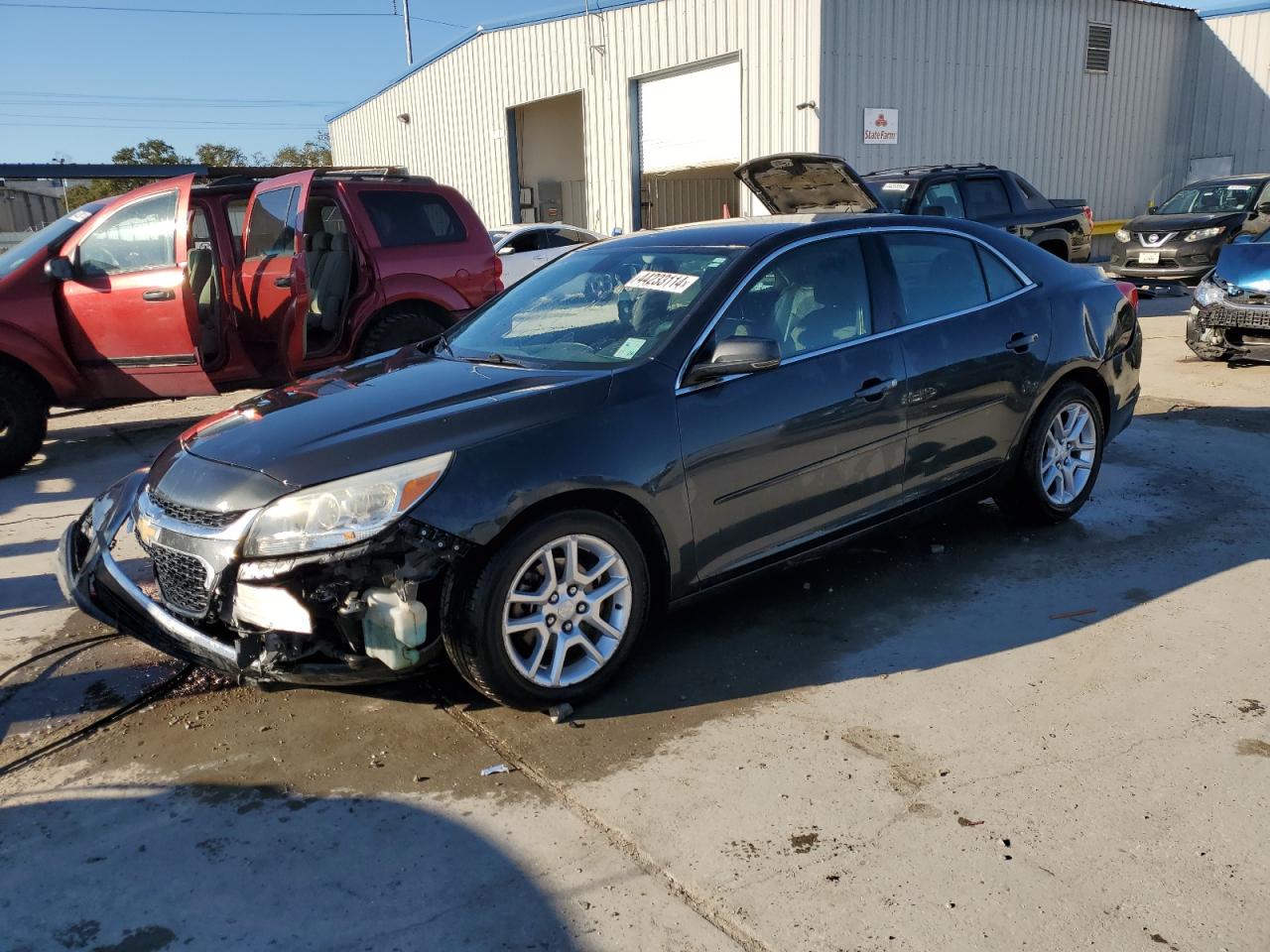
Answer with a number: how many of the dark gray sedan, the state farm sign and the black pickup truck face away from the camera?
0

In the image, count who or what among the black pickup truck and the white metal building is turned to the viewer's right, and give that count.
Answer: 0

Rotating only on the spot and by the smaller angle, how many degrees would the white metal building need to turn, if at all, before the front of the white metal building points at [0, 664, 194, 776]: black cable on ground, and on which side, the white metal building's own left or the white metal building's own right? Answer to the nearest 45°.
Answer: approximately 45° to the white metal building's own left

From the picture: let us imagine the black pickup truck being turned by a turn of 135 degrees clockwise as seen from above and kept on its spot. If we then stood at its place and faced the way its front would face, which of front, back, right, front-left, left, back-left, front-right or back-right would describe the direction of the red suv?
back-left

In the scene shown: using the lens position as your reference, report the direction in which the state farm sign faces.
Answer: facing the viewer

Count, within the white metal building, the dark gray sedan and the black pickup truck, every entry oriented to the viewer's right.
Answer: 0

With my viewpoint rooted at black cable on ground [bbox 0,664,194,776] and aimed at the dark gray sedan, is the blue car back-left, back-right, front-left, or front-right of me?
front-left

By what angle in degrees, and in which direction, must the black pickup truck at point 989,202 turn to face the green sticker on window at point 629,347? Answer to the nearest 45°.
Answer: approximately 45° to its left

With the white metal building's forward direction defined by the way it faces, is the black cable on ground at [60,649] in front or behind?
in front

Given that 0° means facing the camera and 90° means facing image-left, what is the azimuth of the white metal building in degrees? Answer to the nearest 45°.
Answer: approximately 45°

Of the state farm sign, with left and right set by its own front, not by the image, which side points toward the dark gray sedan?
front

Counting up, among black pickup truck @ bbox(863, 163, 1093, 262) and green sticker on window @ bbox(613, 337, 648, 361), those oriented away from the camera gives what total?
0

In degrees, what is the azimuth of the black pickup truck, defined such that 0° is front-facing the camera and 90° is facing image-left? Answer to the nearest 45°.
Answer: approximately 45°

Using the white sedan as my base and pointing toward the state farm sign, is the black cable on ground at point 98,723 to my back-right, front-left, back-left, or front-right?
back-right

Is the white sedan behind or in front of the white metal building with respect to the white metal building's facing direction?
in front

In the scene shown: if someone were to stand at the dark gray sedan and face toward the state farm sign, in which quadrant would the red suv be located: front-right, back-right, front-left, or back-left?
front-left
